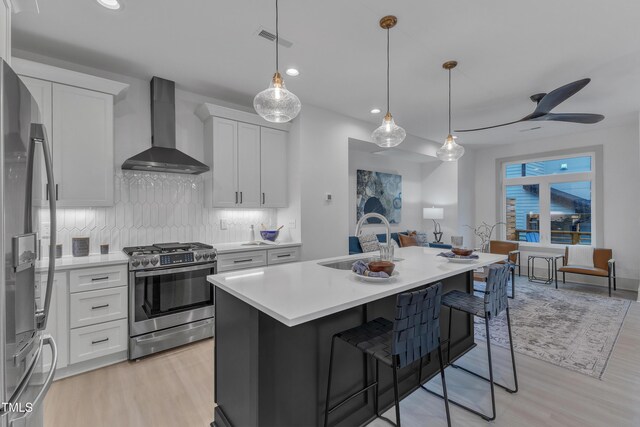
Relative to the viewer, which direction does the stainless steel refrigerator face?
to the viewer's right

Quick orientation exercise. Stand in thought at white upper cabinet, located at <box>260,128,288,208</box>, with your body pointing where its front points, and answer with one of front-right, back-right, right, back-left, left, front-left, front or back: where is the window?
front-left

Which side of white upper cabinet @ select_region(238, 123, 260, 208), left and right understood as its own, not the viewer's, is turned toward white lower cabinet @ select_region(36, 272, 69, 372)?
right

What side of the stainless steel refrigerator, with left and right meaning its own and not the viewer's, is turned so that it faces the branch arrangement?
front

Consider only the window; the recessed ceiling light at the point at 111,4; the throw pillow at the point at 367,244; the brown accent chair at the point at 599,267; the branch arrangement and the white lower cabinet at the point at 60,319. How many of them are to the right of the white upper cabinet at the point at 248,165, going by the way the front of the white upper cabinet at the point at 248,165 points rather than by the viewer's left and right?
2

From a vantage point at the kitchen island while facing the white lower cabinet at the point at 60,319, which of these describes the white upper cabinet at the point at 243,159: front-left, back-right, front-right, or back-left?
front-right

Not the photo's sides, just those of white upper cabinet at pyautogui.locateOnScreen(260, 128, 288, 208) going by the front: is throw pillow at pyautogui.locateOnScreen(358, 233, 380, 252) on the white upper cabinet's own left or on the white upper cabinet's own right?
on the white upper cabinet's own left

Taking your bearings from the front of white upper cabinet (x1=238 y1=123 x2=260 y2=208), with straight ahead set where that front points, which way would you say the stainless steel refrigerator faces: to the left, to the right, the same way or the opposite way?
to the left

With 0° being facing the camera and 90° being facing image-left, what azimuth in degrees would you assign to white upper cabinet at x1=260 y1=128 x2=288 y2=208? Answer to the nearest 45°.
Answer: approximately 315°

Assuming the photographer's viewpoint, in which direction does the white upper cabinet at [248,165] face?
facing the viewer and to the right of the viewer

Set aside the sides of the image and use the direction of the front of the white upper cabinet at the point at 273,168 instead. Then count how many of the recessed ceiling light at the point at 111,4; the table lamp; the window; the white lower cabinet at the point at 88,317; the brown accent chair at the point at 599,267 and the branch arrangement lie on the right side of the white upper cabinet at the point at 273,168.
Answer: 2

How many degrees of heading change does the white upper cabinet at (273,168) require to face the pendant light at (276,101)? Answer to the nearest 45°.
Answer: approximately 45° to its right

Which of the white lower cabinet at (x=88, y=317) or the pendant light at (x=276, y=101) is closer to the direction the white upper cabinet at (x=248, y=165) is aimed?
the pendant light

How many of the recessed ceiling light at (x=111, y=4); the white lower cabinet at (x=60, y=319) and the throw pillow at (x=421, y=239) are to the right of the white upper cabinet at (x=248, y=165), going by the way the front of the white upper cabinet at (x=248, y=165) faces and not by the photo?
2

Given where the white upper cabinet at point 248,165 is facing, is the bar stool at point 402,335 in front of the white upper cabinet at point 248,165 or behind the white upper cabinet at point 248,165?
in front

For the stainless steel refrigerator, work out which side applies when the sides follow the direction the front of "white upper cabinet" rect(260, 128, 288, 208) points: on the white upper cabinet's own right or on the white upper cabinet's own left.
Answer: on the white upper cabinet's own right
